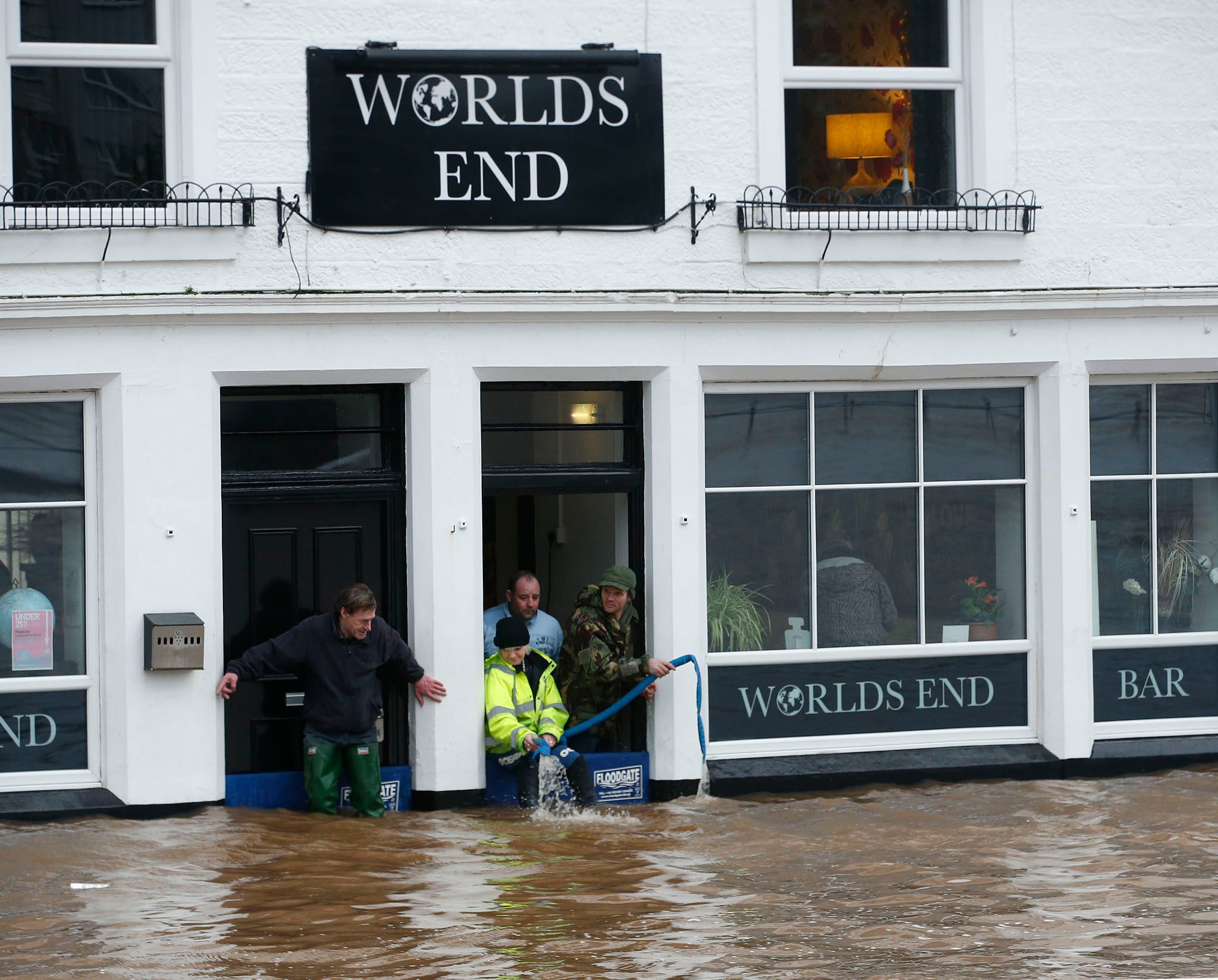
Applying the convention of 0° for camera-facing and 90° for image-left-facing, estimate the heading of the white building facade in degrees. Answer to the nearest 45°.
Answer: approximately 0°

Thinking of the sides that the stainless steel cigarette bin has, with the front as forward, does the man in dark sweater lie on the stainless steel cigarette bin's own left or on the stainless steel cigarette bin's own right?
on the stainless steel cigarette bin's own left

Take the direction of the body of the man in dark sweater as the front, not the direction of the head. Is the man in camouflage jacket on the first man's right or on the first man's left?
on the first man's left

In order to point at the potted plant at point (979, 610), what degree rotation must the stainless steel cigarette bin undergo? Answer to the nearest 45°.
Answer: approximately 90° to its left

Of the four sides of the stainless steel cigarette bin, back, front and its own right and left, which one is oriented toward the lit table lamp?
left

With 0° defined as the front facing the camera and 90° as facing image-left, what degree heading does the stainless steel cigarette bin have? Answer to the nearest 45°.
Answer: approximately 0°

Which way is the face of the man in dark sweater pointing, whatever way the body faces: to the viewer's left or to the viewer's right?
to the viewer's right

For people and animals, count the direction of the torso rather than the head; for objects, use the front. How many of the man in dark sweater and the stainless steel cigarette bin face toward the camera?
2

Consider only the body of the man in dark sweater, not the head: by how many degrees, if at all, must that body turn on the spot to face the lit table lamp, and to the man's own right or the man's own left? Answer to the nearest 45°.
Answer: approximately 90° to the man's own left
